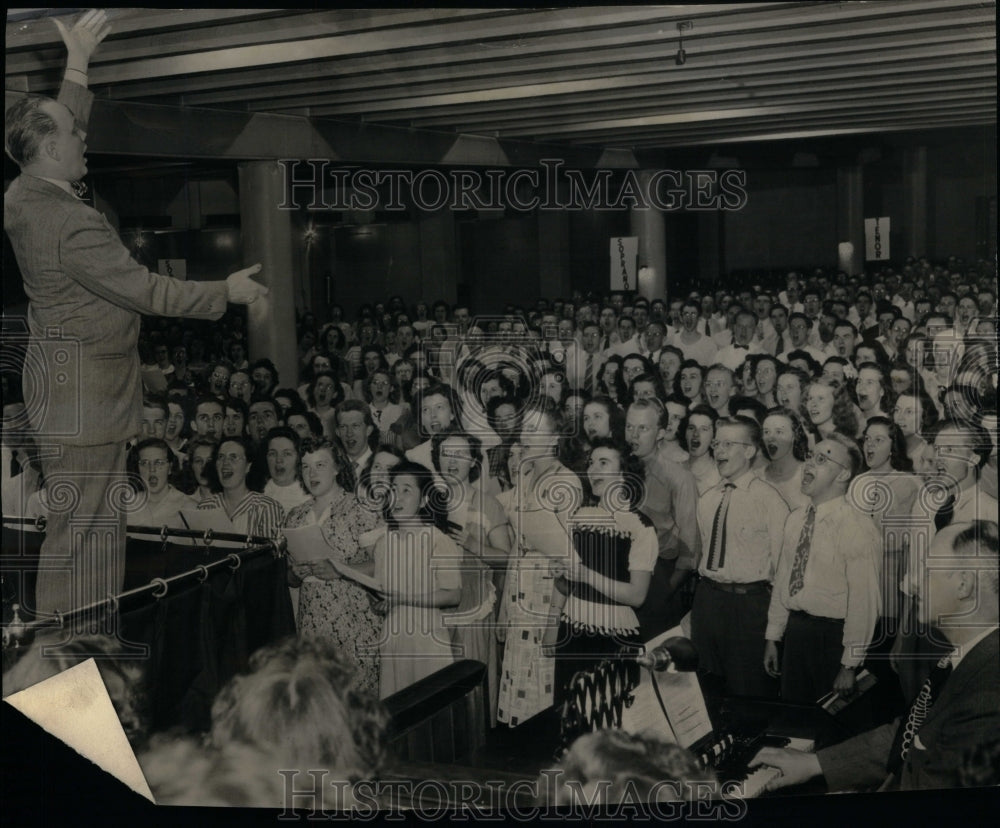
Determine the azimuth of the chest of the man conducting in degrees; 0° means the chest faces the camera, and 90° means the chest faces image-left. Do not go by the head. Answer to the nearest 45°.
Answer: approximately 225°
